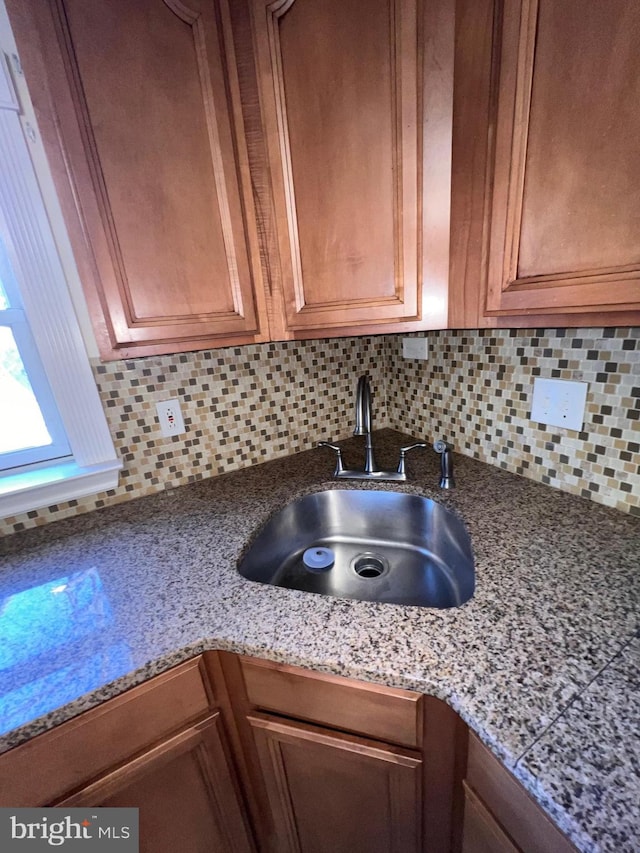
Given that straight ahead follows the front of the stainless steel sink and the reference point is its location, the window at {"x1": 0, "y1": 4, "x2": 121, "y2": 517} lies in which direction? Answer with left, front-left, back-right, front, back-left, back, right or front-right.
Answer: right

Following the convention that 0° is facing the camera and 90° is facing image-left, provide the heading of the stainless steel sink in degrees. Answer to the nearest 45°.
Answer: approximately 0°

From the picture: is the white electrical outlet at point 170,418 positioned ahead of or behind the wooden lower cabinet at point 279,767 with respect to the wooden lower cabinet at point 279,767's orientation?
behind

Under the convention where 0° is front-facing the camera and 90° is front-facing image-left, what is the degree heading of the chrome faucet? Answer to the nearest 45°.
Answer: approximately 0°

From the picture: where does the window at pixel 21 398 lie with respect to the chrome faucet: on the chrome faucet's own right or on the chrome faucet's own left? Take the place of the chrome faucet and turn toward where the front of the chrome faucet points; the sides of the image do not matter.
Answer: on the chrome faucet's own right

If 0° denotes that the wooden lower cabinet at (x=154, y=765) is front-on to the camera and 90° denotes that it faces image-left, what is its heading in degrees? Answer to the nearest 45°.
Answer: approximately 315°

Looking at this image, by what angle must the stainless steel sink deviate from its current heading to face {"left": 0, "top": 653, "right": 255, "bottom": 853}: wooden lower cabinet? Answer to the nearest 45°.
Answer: approximately 45° to its right
